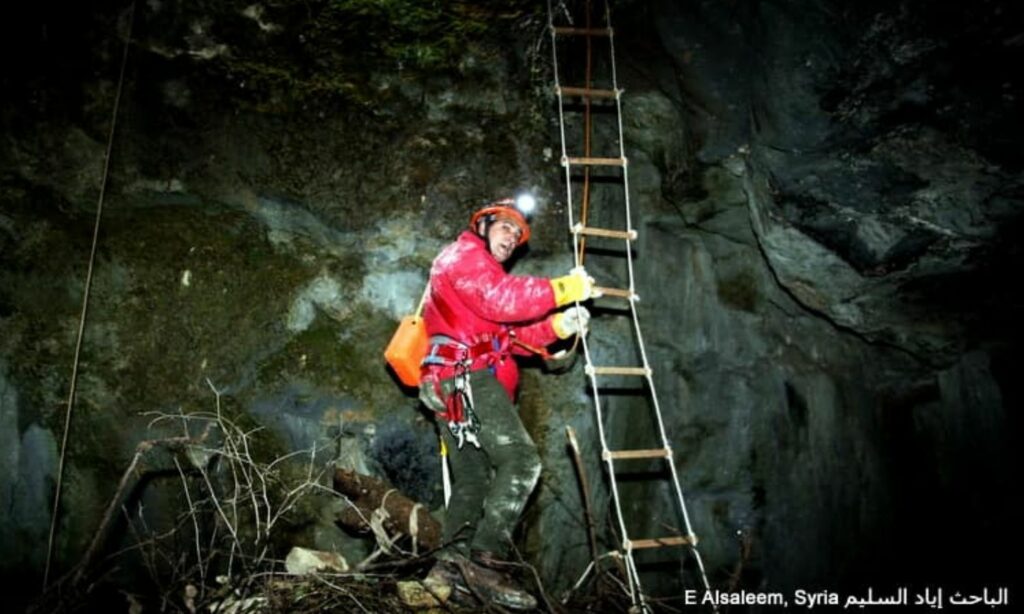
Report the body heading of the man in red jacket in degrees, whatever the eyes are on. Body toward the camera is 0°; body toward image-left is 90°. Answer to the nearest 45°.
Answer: approximately 270°
